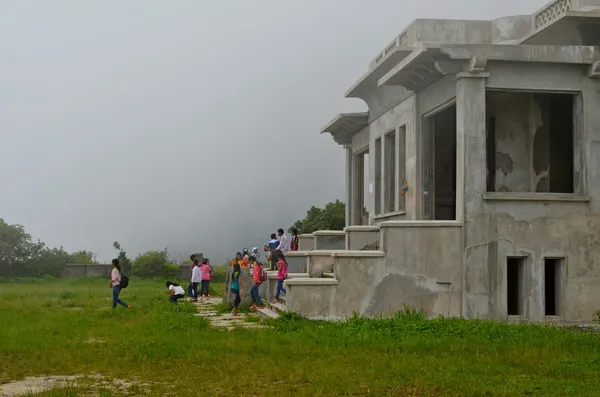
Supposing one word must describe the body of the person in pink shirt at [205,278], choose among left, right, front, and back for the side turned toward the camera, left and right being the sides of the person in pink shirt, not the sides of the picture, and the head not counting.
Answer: back

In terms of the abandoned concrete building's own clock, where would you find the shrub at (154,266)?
The shrub is roughly at 2 o'clock from the abandoned concrete building.

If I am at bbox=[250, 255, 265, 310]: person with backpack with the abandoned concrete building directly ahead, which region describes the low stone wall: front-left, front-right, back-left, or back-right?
back-left

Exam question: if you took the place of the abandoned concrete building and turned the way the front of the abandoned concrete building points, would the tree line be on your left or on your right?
on your right

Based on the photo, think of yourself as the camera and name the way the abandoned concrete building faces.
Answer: facing to the left of the viewer

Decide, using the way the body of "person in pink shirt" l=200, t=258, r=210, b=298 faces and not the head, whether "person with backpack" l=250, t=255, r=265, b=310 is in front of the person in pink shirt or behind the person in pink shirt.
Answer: behind

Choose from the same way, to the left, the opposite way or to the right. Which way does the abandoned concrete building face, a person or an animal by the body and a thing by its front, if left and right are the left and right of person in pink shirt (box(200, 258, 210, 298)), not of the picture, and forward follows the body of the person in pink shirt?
to the left
